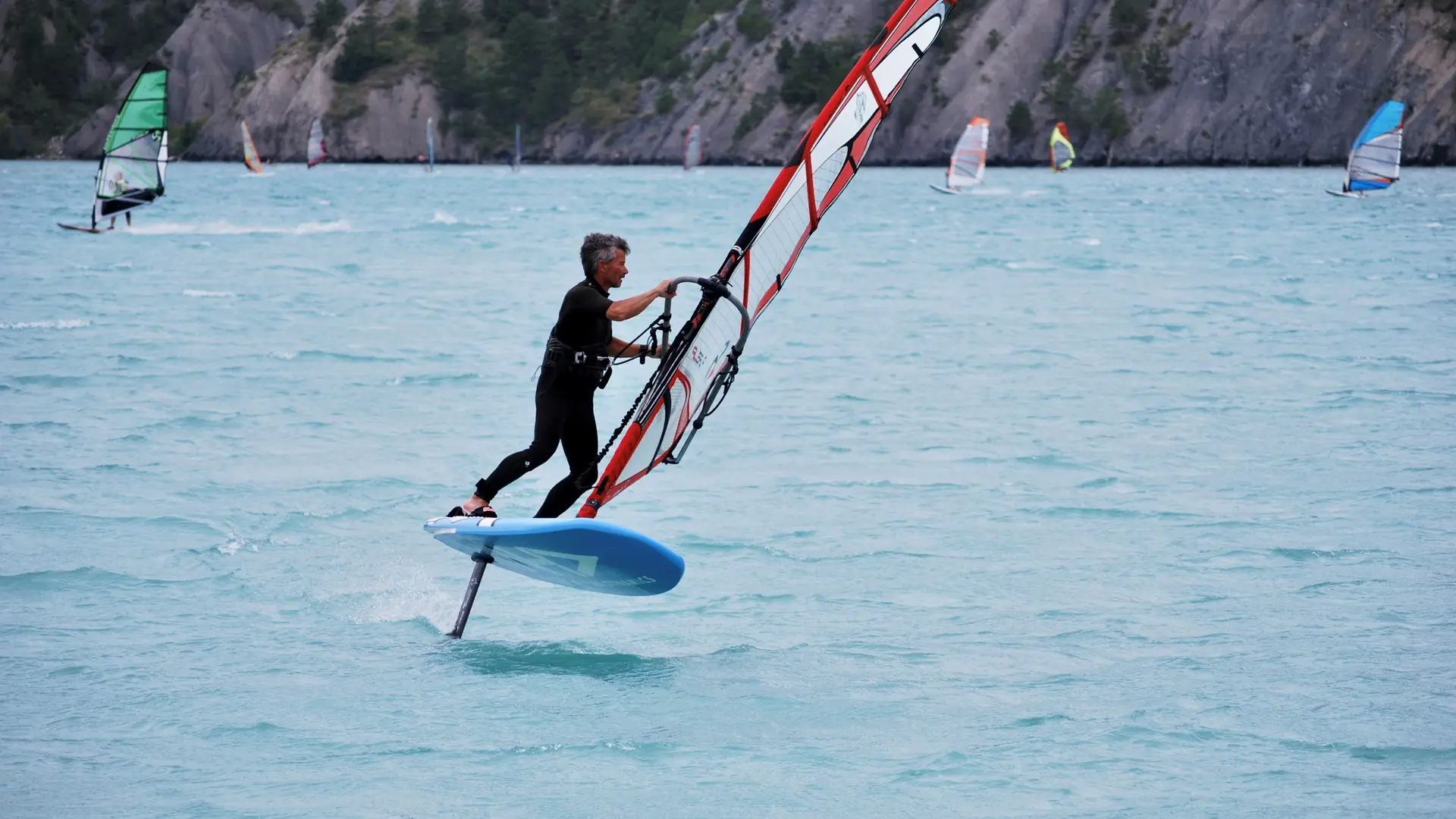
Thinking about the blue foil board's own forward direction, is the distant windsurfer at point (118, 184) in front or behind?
behind

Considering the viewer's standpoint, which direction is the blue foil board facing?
facing the viewer and to the right of the viewer

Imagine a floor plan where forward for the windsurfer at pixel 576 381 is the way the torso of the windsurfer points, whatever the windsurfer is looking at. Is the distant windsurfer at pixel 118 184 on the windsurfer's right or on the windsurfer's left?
on the windsurfer's left

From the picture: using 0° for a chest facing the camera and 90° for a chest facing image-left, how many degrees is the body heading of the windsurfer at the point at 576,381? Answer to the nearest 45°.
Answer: approximately 270°
